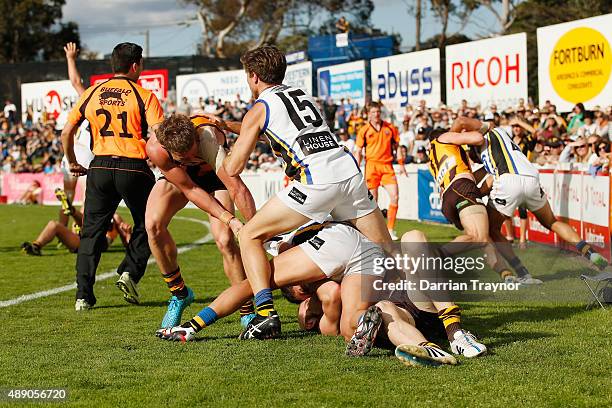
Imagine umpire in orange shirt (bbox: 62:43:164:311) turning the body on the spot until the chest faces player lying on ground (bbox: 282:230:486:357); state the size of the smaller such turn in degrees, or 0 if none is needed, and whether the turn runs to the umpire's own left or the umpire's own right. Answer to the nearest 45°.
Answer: approximately 135° to the umpire's own right

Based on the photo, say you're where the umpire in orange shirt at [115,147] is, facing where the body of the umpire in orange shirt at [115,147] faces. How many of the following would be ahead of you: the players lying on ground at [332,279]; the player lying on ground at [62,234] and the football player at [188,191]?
1

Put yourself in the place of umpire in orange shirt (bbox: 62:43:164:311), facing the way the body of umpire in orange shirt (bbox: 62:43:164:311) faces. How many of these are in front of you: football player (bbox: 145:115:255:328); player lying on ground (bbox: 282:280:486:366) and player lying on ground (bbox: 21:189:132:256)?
1

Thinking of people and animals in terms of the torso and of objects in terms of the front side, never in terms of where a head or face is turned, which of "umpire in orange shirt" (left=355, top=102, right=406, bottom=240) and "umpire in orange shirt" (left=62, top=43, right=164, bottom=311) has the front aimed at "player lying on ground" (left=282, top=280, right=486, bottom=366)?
"umpire in orange shirt" (left=355, top=102, right=406, bottom=240)

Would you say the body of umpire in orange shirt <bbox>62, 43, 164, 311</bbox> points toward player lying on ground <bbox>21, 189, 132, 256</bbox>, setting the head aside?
yes

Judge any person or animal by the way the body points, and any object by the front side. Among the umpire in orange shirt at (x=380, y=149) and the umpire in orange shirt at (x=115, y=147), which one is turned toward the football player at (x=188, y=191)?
the umpire in orange shirt at (x=380, y=149)

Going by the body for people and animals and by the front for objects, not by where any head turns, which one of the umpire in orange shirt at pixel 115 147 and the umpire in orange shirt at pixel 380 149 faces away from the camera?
the umpire in orange shirt at pixel 115 147

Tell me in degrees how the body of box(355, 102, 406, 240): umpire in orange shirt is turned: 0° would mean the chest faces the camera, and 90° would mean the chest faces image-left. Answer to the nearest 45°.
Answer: approximately 0°

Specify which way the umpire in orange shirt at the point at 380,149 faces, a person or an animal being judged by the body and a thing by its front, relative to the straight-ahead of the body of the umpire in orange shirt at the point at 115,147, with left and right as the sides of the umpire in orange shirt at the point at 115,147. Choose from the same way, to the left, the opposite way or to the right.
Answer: the opposite way

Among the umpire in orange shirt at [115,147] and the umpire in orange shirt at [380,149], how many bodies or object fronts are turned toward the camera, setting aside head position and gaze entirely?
1

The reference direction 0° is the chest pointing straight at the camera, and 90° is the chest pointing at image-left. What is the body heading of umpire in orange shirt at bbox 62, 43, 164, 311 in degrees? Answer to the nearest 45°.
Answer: approximately 180°

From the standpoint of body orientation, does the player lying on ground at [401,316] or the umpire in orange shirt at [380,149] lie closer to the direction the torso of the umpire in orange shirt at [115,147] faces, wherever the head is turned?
the umpire in orange shirt

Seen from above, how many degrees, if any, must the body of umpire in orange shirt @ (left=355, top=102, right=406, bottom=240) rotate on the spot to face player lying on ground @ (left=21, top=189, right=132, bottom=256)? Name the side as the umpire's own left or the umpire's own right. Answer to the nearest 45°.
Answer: approximately 45° to the umpire's own right

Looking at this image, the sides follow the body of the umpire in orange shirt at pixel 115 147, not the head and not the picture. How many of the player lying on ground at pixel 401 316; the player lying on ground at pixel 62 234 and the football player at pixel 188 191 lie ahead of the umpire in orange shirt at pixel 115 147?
1

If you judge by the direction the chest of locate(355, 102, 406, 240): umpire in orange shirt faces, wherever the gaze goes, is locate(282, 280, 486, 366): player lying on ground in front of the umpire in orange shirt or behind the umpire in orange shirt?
in front
